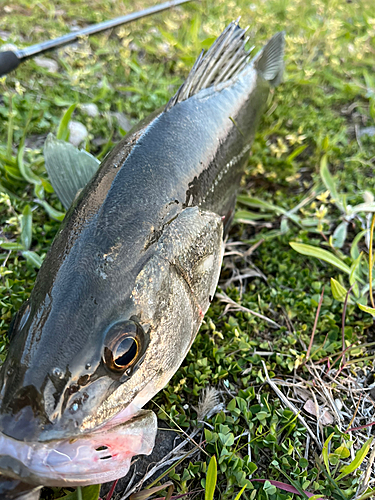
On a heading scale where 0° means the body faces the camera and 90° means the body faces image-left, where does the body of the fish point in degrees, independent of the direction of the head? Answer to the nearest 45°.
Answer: approximately 45°

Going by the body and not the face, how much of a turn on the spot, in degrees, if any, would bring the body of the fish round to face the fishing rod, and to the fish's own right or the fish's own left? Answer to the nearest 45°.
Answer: approximately 135° to the fish's own right
